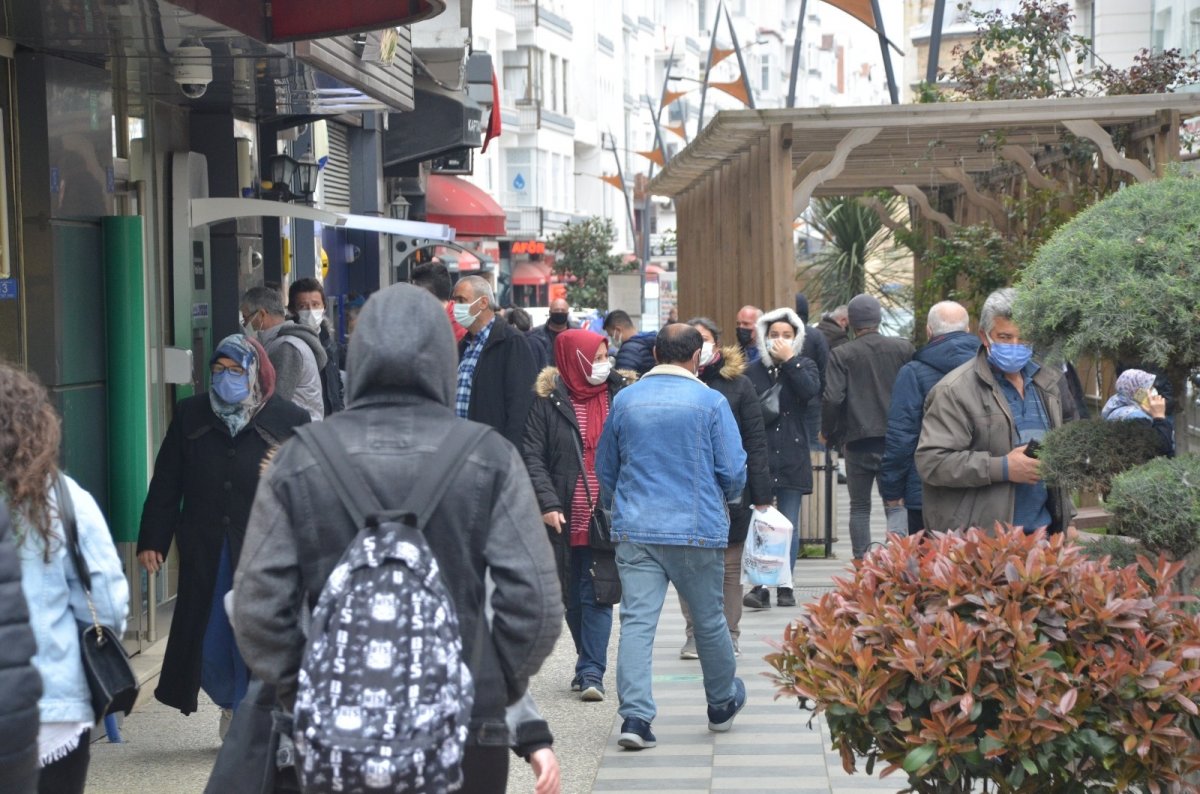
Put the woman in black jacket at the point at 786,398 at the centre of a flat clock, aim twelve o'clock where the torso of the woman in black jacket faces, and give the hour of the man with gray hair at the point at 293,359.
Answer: The man with gray hair is roughly at 2 o'clock from the woman in black jacket.

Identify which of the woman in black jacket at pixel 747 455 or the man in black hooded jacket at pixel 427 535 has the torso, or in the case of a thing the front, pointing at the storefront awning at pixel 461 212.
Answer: the man in black hooded jacket

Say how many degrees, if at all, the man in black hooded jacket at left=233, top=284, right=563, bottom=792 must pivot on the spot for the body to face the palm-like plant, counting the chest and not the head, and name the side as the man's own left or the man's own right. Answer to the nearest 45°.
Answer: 0° — they already face it

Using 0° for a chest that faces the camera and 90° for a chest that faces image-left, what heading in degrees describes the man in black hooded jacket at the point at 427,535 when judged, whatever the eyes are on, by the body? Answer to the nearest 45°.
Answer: approximately 180°

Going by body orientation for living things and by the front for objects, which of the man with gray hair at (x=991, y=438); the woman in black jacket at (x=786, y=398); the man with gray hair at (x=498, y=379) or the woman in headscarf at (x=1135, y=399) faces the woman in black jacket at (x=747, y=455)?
the woman in black jacket at (x=786, y=398)

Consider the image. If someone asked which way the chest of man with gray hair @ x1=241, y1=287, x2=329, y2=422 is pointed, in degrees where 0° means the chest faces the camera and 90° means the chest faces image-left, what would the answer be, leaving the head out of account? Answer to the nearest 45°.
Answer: approximately 90°

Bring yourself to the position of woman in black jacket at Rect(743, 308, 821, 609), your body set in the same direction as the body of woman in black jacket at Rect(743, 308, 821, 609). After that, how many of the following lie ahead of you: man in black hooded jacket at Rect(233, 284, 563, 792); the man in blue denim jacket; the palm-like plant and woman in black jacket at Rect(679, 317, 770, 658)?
3

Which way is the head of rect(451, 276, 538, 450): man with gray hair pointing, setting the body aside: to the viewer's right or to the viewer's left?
to the viewer's left

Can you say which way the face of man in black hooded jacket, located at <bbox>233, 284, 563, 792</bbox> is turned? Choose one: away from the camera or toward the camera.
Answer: away from the camera

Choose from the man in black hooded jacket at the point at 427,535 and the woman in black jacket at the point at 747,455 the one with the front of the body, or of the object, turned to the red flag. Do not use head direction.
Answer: the man in black hooded jacket

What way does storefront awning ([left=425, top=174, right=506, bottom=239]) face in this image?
to the viewer's right

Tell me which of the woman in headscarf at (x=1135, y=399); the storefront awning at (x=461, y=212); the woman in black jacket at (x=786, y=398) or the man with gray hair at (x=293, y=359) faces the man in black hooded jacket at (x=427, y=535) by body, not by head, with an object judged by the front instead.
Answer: the woman in black jacket
